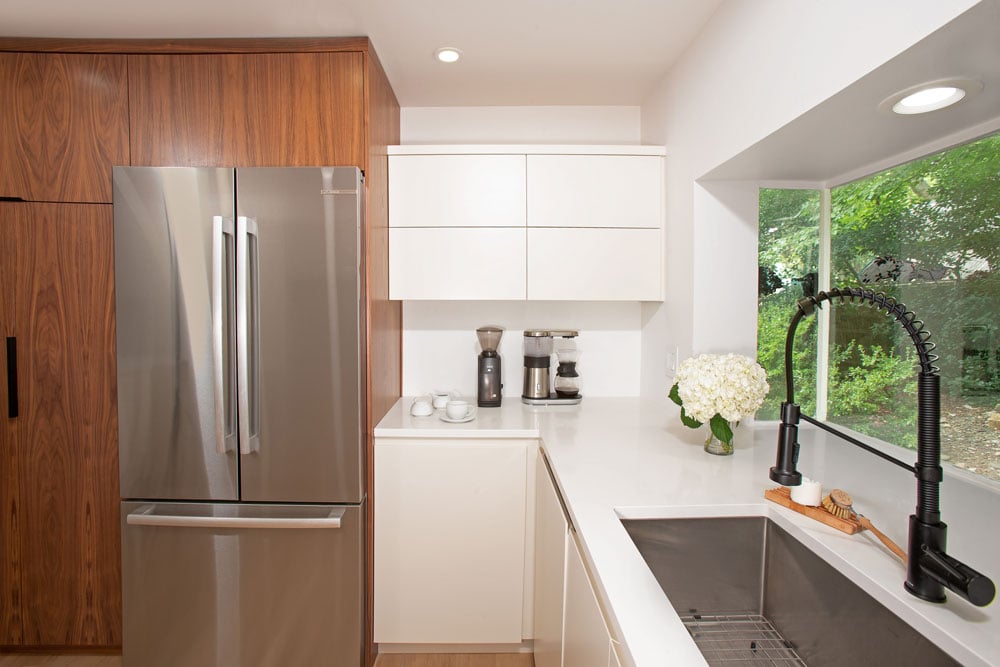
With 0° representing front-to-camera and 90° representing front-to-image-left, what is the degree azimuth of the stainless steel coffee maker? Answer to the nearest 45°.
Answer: approximately 0°

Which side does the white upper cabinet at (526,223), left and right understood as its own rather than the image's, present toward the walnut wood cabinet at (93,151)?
right

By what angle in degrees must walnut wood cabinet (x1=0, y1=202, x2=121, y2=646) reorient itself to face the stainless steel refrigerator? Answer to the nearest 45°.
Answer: approximately 45° to its left

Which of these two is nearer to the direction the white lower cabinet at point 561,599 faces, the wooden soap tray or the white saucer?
the white saucer

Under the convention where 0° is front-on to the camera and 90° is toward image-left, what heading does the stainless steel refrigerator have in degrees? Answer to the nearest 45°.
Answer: approximately 0°

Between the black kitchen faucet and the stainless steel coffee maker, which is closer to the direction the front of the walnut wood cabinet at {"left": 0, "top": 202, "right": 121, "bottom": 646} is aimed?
the black kitchen faucet
